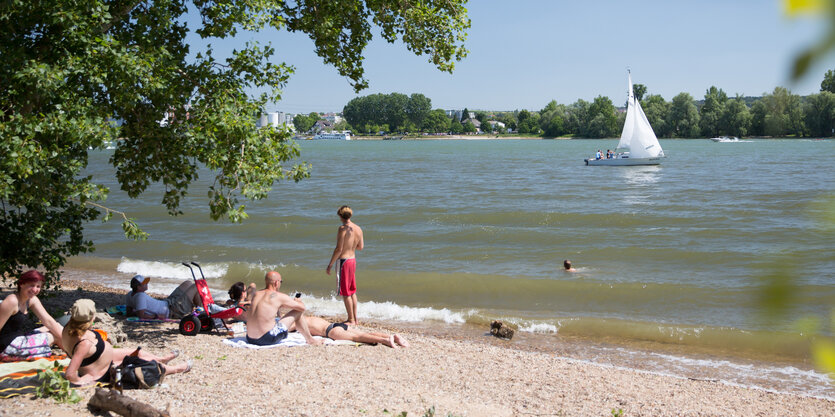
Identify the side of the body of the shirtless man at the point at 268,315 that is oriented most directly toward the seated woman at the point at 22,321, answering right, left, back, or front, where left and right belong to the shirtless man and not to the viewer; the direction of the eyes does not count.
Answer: back

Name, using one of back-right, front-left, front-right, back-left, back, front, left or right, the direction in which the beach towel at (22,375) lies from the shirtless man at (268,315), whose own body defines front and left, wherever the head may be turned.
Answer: back

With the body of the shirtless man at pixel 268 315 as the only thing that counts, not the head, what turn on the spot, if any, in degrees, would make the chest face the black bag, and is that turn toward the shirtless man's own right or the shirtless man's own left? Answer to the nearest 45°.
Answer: approximately 180°

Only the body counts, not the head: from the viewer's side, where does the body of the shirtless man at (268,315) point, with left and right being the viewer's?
facing away from the viewer and to the right of the viewer

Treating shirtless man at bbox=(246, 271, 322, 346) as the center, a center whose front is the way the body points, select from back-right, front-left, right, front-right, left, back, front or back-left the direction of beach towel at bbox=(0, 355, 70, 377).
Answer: back

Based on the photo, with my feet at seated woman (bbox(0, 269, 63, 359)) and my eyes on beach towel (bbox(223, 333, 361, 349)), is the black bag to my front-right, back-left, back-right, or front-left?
front-right

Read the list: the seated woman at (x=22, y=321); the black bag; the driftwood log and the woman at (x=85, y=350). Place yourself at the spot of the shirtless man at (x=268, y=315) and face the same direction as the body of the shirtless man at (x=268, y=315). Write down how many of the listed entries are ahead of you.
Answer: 0

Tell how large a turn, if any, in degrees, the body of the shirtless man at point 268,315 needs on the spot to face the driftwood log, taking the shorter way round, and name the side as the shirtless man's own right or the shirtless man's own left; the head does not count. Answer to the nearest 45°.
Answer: approximately 180°

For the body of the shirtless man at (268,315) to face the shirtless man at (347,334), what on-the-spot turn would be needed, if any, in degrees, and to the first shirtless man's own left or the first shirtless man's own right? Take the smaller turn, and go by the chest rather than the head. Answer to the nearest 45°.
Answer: approximately 45° to the first shirtless man's own right
